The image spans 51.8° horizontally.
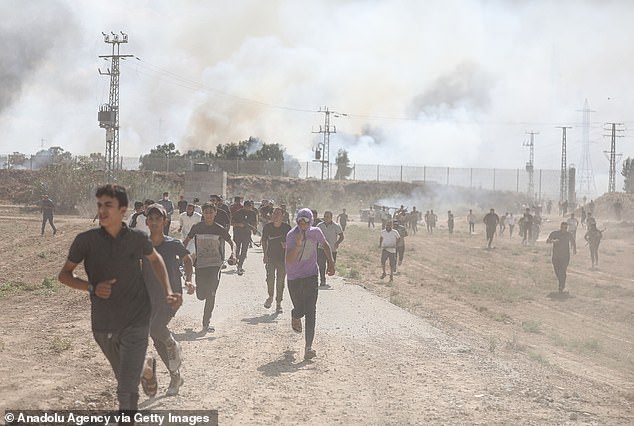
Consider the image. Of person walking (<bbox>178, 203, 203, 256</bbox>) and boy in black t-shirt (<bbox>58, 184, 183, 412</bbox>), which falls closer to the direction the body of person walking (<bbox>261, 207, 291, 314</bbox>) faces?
the boy in black t-shirt

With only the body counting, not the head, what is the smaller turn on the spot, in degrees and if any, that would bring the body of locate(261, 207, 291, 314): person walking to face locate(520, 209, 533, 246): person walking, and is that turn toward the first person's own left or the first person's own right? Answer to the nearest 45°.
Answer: approximately 135° to the first person's own left

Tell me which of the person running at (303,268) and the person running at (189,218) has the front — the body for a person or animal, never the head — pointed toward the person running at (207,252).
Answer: the person running at (189,218)

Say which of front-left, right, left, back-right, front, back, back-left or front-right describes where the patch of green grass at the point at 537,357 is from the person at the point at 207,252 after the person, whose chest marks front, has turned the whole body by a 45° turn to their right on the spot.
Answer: back-left

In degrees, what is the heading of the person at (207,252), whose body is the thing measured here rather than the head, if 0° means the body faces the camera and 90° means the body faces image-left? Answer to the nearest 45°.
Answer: approximately 0°

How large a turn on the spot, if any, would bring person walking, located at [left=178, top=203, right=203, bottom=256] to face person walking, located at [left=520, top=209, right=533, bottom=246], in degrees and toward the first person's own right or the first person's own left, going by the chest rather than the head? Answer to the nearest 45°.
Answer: approximately 135° to the first person's own left

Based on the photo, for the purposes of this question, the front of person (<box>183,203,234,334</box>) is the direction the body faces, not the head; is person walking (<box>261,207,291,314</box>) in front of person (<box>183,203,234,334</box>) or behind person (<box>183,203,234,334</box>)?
behind

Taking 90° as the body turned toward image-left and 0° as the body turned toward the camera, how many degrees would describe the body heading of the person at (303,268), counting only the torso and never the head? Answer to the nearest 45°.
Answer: approximately 0°

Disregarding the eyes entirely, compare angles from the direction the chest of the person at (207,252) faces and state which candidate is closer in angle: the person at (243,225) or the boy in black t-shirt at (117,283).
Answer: the boy in black t-shirt
